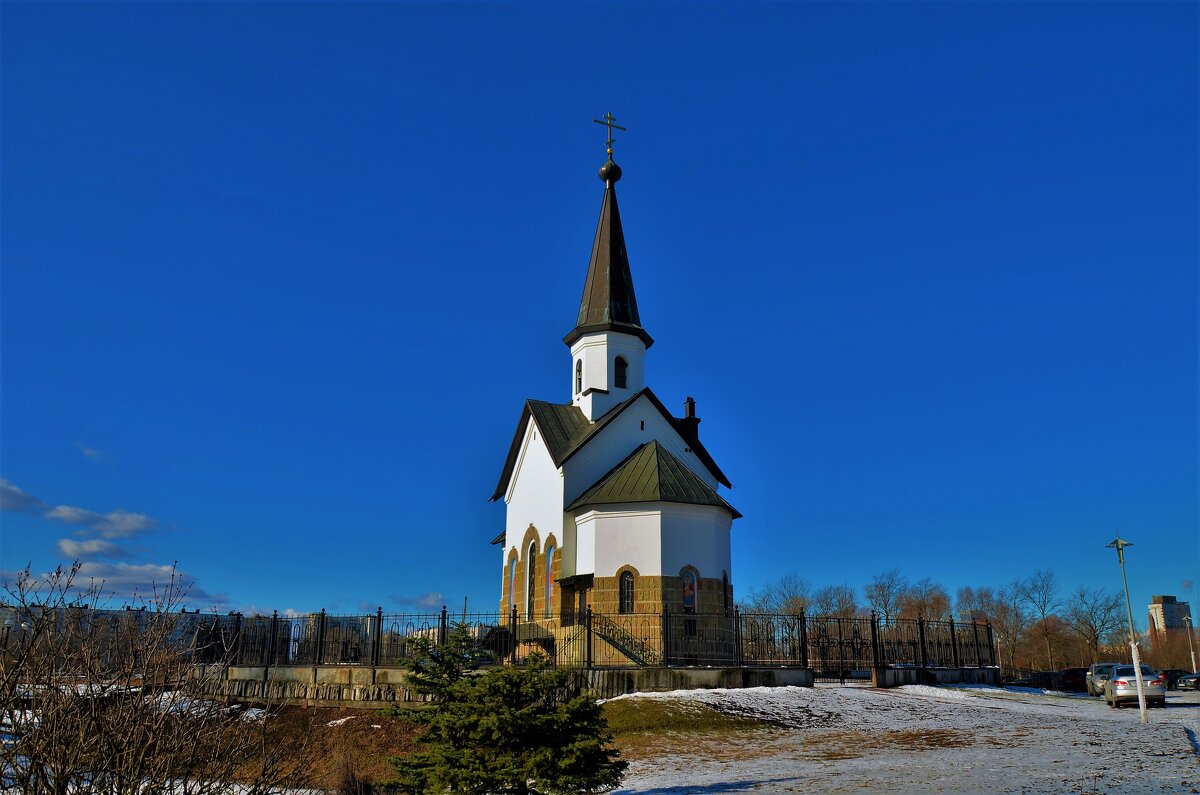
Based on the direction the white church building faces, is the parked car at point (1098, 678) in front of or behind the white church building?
behind

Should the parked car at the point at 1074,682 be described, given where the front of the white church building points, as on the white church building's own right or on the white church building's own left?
on the white church building's own right

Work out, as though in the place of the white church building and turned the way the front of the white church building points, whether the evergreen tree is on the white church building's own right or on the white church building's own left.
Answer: on the white church building's own left

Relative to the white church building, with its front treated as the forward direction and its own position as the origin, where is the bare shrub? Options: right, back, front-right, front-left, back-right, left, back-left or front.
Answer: back-left

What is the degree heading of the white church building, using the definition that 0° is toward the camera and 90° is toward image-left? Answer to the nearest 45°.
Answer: approximately 135°
